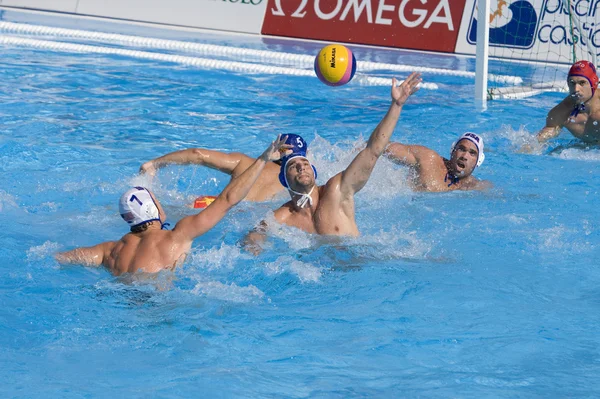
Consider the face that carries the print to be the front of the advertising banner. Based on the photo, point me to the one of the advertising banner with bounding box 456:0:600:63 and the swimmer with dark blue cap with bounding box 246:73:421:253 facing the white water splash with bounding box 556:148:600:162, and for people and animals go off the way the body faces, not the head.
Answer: the advertising banner

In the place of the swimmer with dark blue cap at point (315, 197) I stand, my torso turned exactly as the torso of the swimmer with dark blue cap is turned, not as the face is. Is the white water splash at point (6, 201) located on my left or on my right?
on my right

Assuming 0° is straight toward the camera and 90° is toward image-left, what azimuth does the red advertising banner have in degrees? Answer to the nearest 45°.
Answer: approximately 0°

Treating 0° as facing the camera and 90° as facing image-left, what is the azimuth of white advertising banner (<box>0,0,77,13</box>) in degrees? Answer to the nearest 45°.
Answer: approximately 0°

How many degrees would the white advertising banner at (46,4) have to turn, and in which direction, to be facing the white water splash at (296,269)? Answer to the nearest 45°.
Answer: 0° — it already faces it

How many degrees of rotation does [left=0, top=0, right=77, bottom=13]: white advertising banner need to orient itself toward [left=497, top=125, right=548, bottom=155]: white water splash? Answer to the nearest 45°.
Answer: approximately 45° to its left

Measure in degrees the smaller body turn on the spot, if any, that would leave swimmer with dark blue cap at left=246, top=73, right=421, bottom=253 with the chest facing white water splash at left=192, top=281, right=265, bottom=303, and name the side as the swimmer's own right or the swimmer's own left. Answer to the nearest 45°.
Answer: approximately 45° to the swimmer's own right

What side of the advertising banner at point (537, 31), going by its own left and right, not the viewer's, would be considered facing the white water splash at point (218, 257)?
front

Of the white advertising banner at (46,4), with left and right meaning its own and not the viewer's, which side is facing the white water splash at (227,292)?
front

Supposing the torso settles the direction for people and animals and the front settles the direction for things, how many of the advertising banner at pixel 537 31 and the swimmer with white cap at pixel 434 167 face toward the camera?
2

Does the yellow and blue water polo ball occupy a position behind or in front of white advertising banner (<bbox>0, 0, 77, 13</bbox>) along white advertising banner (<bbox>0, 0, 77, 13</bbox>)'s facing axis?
in front
